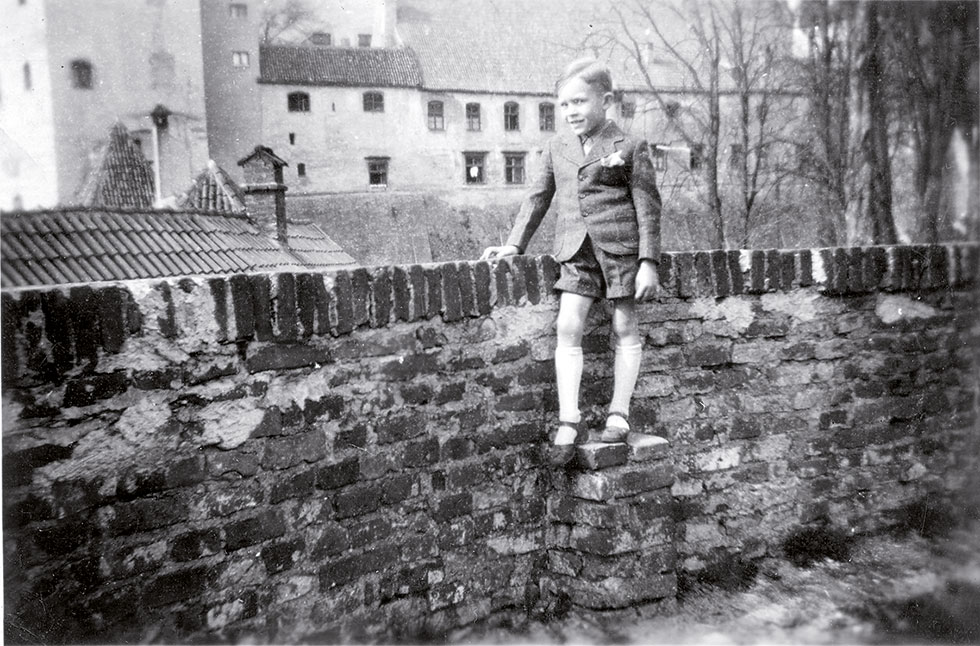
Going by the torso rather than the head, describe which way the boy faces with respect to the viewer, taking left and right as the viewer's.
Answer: facing the viewer and to the left of the viewer

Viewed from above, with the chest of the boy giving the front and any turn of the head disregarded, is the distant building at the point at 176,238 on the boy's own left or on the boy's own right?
on the boy's own right

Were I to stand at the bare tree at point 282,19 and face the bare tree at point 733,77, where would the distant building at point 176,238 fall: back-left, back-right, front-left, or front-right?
front-right

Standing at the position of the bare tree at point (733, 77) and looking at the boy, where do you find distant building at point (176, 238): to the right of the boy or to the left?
right

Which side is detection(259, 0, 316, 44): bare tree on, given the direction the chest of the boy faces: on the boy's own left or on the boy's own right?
on the boy's own right
